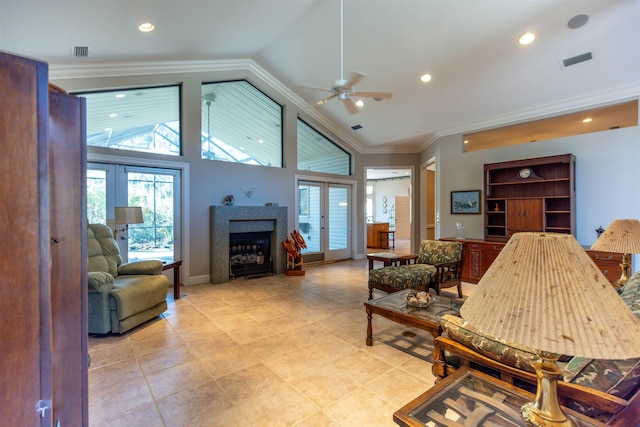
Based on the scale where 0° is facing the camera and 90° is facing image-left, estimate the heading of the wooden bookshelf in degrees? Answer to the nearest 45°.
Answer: approximately 45°

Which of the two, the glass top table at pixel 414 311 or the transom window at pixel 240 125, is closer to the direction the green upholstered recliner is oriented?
the glass top table

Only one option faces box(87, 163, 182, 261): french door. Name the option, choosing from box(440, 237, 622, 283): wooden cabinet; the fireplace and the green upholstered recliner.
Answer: the wooden cabinet

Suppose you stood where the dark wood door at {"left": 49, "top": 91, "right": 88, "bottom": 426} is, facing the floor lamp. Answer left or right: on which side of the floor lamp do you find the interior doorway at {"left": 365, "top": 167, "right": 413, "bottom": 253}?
right

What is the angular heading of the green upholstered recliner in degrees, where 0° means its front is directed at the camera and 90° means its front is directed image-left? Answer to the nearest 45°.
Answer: approximately 315°

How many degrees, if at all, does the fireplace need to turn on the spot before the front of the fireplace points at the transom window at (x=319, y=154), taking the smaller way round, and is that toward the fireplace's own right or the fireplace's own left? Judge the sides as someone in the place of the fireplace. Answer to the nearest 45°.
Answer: approximately 90° to the fireplace's own left

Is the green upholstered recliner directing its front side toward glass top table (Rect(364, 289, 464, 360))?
yes

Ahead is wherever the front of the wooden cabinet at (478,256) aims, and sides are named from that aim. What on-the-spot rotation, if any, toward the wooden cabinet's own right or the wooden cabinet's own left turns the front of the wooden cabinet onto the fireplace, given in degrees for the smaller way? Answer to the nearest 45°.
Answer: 0° — it already faces it
